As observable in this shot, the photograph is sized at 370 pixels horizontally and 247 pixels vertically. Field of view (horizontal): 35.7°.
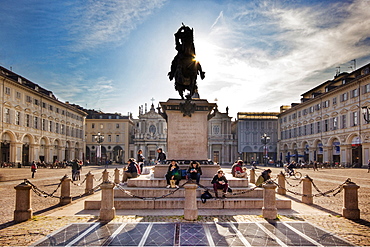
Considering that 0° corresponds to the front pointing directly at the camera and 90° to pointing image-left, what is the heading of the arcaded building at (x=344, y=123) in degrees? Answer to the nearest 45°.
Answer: approximately 45°

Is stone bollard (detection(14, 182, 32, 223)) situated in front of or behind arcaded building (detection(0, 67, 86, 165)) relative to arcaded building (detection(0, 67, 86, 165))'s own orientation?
in front

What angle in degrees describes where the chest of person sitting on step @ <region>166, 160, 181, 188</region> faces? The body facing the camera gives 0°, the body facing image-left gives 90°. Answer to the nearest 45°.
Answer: approximately 0°

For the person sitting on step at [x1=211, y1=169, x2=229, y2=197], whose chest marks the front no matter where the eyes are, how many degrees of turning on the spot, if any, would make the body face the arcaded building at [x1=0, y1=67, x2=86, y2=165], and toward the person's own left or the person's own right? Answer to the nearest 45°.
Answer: approximately 135° to the person's own right

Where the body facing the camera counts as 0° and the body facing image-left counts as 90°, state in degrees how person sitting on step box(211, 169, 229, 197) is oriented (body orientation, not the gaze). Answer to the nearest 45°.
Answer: approximately 0°

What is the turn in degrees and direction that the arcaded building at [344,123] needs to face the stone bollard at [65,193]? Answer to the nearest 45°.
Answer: approximately 45° to its left
